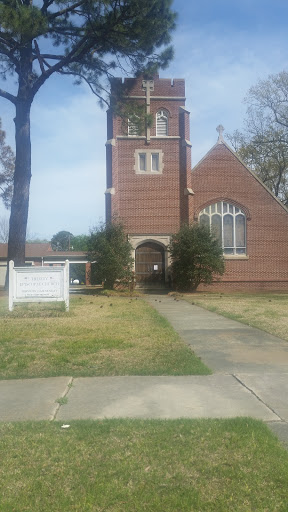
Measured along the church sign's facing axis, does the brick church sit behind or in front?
behind

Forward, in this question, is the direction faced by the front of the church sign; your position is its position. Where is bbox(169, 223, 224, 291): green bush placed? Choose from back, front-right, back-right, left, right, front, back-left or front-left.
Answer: back-left

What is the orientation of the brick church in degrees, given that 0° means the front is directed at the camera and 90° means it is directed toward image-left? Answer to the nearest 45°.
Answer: approximately 0°

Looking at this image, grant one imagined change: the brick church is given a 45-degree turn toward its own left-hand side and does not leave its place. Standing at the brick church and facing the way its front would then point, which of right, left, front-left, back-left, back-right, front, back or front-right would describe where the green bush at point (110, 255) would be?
right

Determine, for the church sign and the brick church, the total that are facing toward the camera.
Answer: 2

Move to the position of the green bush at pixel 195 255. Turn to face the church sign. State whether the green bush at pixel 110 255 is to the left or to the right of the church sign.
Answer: right

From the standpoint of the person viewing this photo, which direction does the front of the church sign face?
facing the viewer
